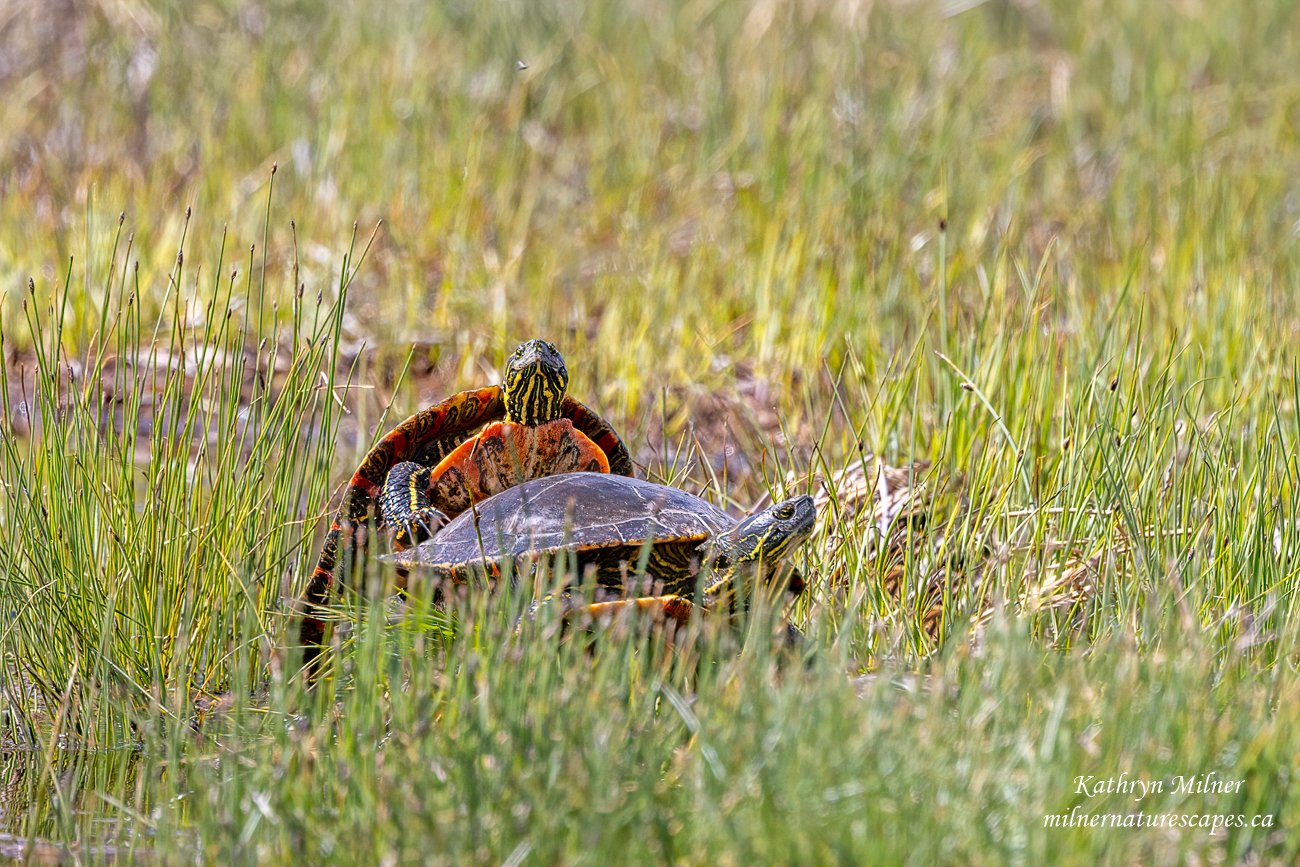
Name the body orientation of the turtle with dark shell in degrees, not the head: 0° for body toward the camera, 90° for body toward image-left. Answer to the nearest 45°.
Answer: approximately 270°
